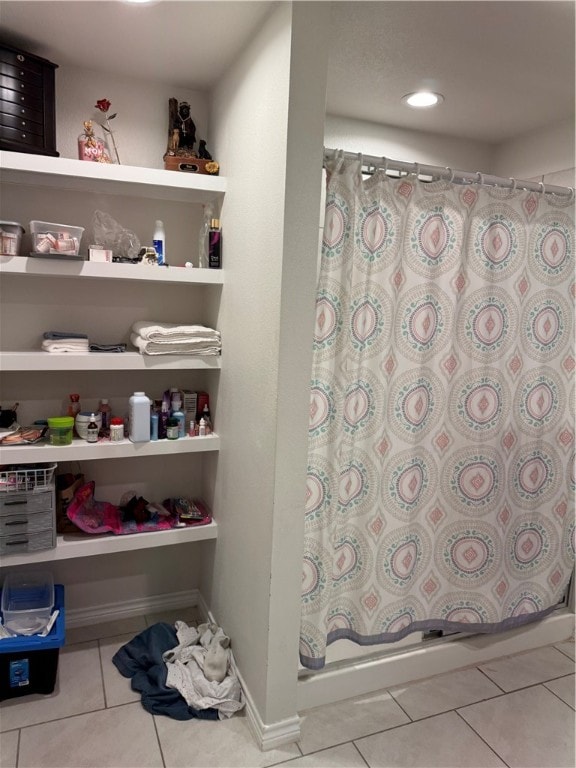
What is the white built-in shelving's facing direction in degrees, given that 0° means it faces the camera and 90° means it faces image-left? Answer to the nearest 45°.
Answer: approximately 0°

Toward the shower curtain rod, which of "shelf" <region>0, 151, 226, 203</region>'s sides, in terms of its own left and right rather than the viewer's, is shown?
left

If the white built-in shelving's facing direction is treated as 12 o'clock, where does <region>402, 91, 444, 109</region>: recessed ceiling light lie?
The recessed ceiling light is roughly at 9 o'clock from the white built-in shelving.
